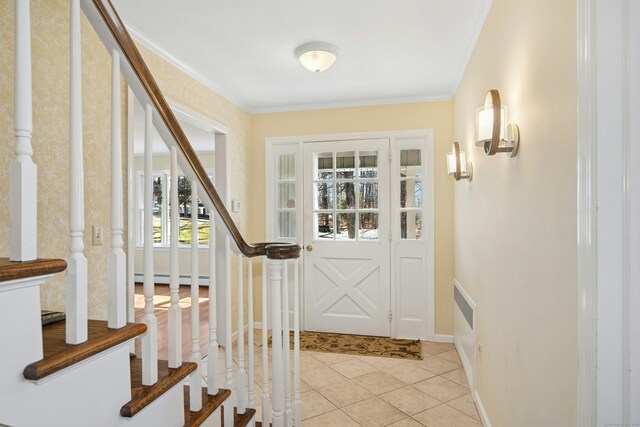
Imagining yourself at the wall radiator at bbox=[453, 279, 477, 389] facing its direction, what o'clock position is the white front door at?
The white front door is roughly at 1 o'clock from the wall radiator.

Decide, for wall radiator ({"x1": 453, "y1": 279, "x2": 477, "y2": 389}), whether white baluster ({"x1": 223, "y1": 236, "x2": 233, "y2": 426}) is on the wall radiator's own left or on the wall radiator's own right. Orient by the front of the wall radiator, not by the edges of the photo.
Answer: on the wall radiator's own left

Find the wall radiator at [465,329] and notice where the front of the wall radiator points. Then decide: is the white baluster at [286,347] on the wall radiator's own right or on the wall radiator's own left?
on the wall radiator's own left

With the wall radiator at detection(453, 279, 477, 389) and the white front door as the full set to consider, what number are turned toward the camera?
1

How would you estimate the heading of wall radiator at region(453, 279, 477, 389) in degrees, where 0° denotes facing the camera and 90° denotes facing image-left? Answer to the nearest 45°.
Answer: approximately 90°

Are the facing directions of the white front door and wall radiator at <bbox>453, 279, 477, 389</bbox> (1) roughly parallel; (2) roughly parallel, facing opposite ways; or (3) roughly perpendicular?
roughly perpendicular

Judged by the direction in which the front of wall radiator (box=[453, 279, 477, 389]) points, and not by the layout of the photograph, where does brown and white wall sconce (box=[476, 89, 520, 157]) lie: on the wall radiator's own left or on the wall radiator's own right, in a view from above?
on the wall radiator's own left
